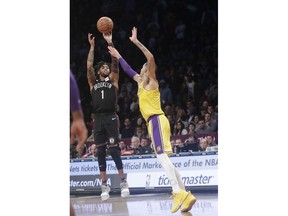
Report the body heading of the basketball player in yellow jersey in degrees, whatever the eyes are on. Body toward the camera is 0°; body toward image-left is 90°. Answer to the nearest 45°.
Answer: approximately 90°

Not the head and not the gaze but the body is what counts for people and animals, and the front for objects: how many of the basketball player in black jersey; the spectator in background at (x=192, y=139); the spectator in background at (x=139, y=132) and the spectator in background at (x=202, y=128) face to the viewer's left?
0

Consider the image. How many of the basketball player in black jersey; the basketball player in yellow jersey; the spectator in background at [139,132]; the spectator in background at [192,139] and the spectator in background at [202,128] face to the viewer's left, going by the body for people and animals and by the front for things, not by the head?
1

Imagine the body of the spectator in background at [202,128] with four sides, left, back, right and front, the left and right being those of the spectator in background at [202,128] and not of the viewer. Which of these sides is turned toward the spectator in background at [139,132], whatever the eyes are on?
right

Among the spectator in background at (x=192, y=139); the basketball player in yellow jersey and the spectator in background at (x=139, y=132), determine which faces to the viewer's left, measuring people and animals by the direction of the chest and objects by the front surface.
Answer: the basketball player in yellow jersey

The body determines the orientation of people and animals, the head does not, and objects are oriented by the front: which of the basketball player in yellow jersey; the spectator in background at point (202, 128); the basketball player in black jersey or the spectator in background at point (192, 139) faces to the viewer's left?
the basketball player in yellow jersey

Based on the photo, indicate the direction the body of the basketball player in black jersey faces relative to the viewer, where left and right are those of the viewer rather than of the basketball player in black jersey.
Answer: facing the viewer

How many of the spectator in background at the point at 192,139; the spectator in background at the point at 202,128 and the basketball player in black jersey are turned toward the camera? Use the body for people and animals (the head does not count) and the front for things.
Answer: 3

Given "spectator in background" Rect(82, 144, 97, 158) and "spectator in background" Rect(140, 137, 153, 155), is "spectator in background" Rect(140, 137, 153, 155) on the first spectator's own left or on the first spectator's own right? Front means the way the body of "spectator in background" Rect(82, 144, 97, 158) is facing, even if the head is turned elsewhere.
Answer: on the first spectator's own left

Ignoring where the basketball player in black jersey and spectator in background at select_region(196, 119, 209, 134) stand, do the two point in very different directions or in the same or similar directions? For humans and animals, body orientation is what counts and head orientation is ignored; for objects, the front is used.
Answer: same or similar directions

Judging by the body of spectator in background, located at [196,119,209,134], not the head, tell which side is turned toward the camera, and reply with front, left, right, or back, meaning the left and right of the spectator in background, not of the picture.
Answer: front

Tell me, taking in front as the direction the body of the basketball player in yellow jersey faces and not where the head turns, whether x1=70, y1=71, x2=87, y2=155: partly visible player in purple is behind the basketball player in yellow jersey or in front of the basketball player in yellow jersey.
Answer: in front

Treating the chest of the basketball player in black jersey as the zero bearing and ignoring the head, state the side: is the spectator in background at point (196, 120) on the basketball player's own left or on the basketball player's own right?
on the basketball player's own left

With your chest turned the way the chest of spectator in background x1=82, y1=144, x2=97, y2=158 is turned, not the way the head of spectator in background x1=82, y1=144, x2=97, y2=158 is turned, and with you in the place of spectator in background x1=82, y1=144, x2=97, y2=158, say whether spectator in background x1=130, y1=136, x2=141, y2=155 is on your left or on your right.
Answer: on your left

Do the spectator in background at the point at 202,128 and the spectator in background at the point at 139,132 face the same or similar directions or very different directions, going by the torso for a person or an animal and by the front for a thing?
same or similar directions

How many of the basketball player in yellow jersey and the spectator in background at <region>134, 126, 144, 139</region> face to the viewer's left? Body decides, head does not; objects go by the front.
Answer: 1
